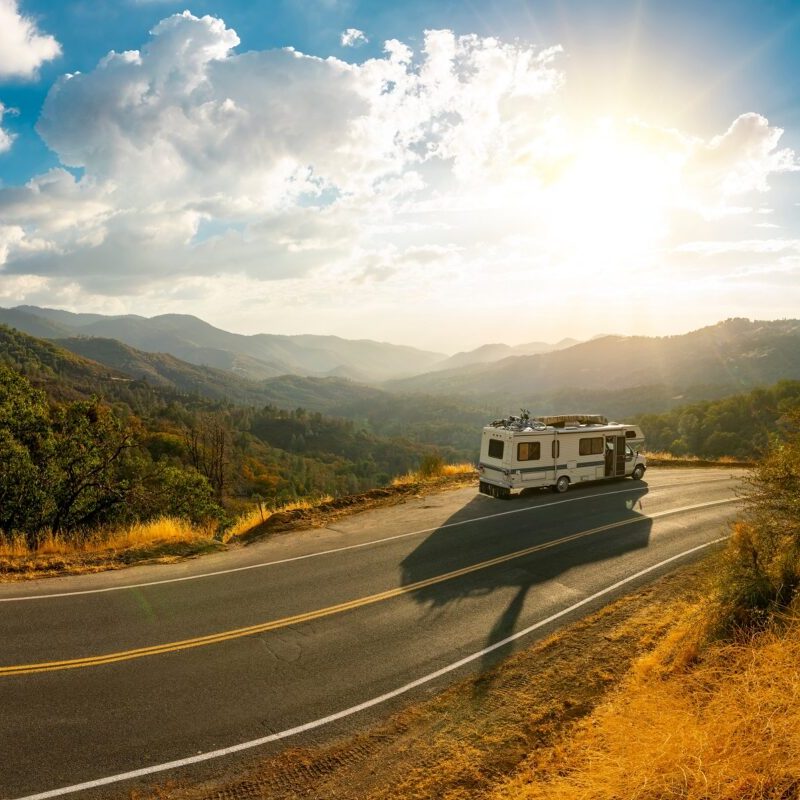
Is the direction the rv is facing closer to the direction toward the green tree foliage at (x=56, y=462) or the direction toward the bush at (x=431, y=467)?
the bush

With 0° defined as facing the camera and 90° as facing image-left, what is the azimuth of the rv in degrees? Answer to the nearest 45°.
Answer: approximately 225°

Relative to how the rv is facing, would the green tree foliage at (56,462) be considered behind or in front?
behind

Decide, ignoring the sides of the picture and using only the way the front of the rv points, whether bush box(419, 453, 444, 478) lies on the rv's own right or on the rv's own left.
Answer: on the rv's own left

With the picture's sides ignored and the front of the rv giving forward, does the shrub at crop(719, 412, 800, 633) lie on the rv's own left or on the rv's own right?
on the rv's own right
